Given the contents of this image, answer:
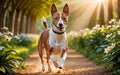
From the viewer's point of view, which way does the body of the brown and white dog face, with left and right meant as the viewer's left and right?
facing the viewer and to the right of the viewer
